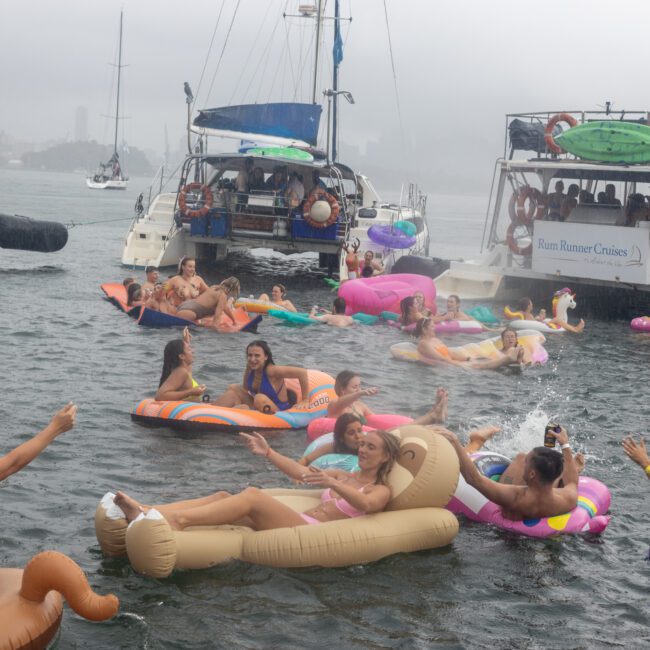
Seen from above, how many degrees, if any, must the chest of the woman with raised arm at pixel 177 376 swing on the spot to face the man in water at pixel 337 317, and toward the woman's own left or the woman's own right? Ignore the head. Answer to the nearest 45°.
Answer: approximately 90° to the woman's own left

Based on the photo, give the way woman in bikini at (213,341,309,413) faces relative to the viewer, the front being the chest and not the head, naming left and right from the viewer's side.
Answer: facing the viewer and to the left of the viewer

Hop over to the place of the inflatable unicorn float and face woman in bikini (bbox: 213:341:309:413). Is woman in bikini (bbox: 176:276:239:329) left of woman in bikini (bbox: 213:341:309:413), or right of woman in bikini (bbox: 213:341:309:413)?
right

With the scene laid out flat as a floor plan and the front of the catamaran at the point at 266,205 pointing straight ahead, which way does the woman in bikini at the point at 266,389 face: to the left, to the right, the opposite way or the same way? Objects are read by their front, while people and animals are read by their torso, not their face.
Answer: the opposite way

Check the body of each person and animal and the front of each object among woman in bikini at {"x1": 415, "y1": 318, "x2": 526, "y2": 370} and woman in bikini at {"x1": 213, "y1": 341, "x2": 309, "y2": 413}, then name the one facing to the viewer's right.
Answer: woman in bikini at {"x1": 415, "y1": 318, "x2": 526, "y2": 370}

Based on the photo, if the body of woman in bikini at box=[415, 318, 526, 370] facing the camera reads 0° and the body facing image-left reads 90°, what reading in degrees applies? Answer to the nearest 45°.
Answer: approximately 270°

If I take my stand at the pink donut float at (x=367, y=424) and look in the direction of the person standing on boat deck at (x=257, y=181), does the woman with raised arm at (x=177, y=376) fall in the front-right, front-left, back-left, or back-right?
front-left

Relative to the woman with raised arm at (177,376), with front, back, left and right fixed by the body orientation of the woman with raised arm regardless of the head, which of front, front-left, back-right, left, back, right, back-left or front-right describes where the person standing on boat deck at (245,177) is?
left
